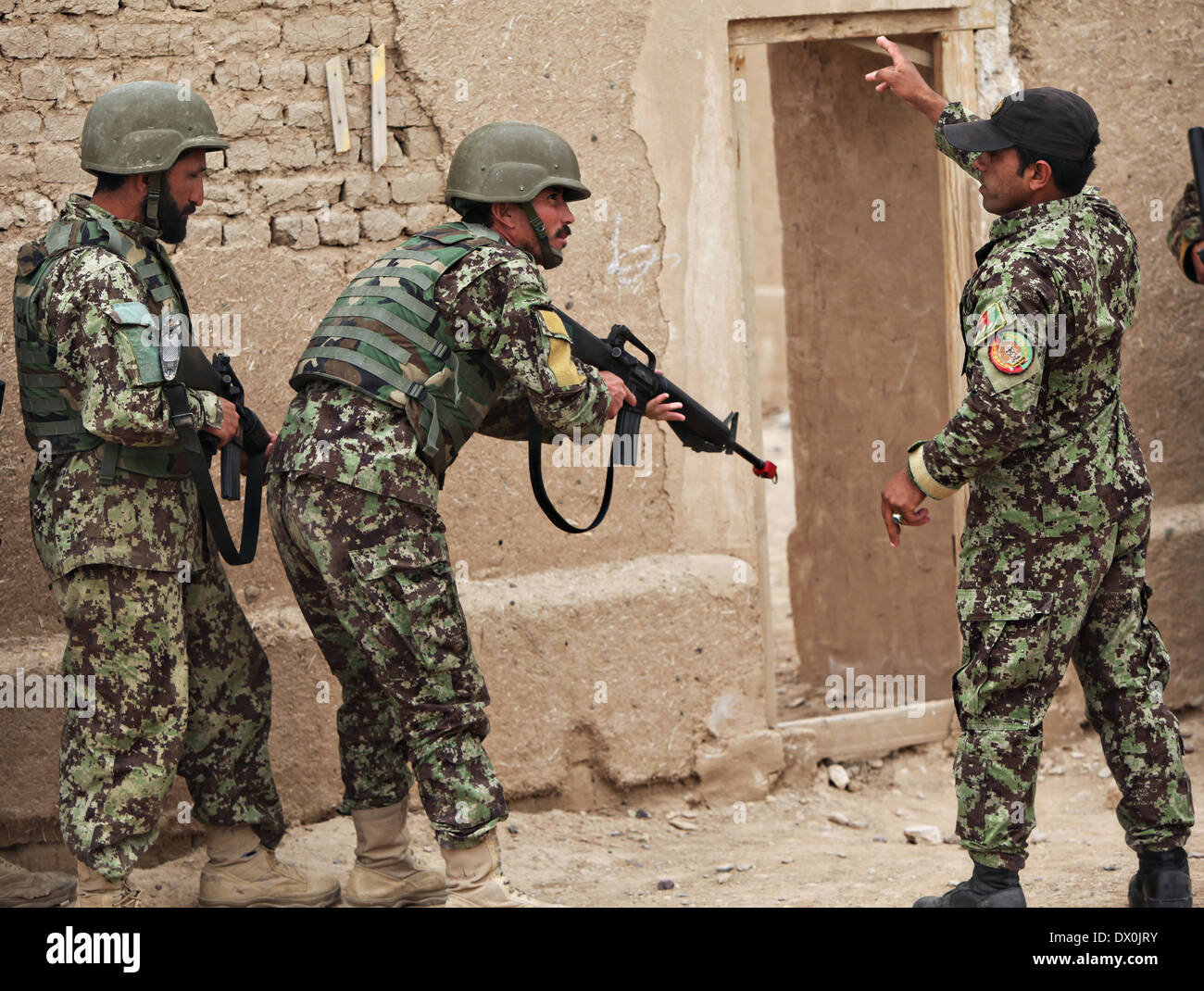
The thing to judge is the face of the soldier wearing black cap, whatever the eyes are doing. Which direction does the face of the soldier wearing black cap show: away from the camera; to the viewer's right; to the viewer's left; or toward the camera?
to the viewer's left

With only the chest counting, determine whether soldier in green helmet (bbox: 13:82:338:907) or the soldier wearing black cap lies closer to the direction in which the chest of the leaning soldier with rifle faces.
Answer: the soldier wearing black cap

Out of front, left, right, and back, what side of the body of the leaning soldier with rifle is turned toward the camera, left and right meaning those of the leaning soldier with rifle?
right

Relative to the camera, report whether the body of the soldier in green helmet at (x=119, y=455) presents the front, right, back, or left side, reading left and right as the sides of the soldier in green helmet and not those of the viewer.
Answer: right

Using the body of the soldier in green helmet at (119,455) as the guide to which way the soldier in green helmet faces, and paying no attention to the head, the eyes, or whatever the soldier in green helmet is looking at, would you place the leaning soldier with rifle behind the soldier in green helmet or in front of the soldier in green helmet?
in front

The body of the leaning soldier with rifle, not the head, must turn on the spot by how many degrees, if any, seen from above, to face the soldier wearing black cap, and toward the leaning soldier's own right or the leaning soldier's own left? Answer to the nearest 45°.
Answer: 0° — they already face them

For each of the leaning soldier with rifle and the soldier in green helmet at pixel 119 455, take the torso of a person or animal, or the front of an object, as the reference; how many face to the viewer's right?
2

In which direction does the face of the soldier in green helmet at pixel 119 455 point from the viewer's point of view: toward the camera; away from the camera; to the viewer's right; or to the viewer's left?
to the viewer's right

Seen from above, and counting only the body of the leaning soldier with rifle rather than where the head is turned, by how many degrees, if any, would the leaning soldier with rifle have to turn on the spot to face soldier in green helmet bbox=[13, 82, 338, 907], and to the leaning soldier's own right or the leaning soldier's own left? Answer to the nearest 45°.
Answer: approximately 180°

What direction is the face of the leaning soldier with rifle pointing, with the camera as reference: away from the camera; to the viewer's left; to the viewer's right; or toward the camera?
to the viewer's right

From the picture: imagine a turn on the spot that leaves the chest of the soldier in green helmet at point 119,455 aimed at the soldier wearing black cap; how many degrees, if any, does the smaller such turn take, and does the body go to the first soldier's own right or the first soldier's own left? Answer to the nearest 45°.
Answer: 0° — they already face them
